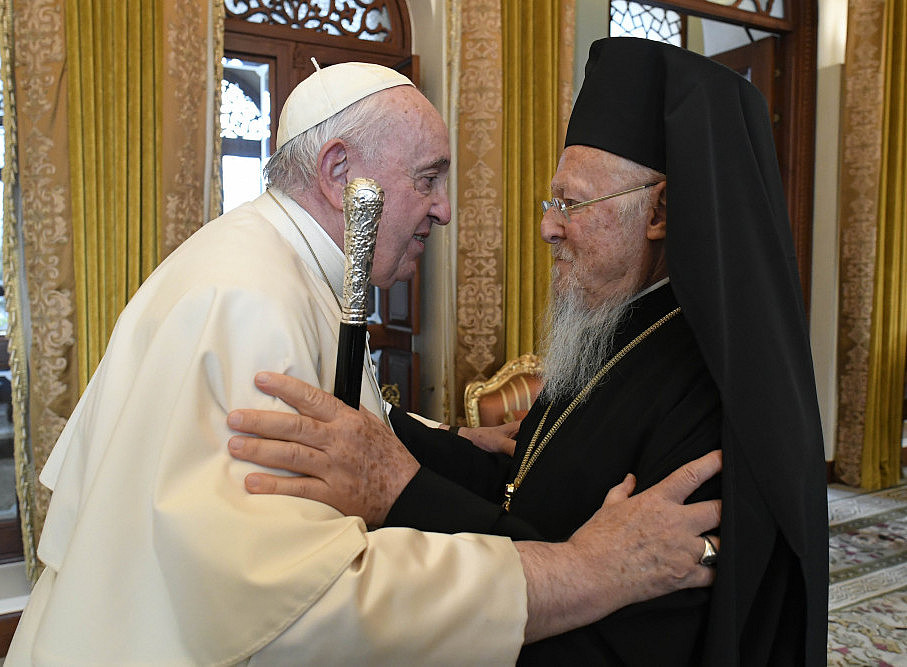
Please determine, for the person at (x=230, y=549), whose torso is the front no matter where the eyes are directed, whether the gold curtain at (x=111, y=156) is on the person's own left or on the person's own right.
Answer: on the person's own left

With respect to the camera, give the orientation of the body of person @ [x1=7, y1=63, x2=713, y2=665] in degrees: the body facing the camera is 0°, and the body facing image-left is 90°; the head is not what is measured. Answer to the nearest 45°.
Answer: approximately 270°

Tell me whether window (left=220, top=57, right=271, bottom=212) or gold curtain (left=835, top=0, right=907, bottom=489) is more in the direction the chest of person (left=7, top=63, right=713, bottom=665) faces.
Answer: the gold curtain

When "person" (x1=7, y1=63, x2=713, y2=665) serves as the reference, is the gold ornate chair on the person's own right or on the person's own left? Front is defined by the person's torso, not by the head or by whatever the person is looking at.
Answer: on the person's own left

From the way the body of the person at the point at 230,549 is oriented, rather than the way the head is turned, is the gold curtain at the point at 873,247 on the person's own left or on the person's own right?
on the person's own left

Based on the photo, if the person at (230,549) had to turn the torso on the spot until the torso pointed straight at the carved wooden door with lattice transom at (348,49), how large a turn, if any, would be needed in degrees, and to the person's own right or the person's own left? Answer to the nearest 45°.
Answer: approximately 90° to the person's own left
